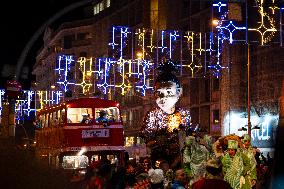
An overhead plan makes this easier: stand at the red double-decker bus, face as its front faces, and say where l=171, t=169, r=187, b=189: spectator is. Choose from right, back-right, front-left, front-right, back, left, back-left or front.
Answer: front

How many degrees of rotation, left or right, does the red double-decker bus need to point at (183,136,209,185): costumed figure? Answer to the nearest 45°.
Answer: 0° — it already faces them

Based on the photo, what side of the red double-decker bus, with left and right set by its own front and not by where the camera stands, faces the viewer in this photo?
front

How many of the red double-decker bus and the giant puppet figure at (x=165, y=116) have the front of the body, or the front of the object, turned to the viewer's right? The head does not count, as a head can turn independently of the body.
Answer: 0

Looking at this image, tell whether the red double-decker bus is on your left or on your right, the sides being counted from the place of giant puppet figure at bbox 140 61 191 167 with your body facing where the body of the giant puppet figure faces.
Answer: on your right

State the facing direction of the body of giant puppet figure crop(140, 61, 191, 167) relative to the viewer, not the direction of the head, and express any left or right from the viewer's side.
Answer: facing the viewer and to the left of the viewer
